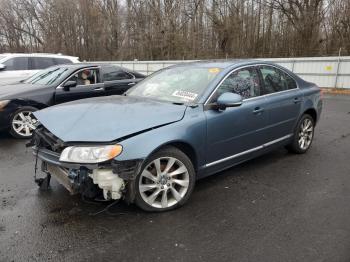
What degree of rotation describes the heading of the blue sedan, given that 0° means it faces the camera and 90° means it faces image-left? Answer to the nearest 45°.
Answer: approximately 45°

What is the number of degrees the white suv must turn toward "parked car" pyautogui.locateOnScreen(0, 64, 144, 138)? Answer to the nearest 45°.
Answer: approximately 90° to its left

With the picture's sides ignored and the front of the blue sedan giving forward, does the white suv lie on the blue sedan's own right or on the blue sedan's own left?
on the blue sedan's own right

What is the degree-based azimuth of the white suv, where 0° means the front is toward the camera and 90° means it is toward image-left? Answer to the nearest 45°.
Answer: approximately 90°

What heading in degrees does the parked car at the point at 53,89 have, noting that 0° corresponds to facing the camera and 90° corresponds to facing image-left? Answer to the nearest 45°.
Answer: approximately 45°

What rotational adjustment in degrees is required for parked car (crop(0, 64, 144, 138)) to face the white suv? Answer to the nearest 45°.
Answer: approximately 135° to its right

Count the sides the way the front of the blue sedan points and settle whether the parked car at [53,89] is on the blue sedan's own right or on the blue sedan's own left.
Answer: on the blue sedan's own right
